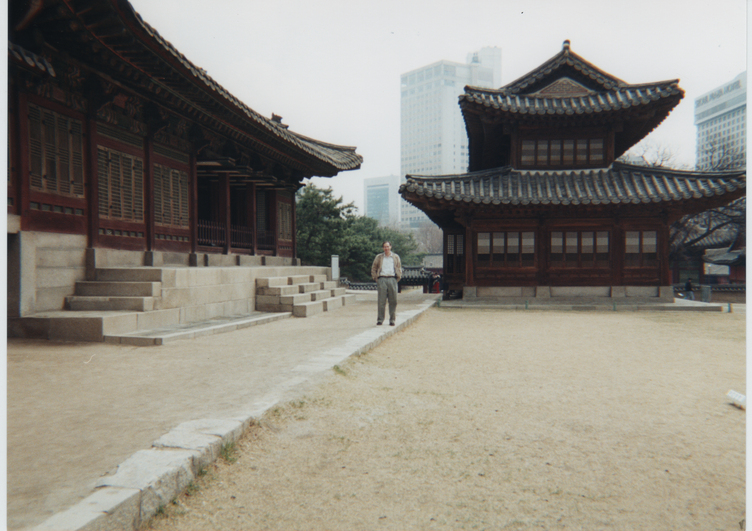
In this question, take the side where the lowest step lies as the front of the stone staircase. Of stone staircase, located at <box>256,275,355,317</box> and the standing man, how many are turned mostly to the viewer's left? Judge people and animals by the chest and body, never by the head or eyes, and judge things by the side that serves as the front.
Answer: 0

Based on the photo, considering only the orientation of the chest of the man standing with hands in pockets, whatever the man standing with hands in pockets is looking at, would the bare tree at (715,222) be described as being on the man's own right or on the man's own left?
on the man's own left

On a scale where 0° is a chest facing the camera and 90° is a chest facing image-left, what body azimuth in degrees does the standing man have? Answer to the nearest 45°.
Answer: approximately 0°

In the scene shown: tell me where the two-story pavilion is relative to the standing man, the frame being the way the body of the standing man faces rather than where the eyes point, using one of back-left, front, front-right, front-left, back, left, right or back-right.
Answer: back-left

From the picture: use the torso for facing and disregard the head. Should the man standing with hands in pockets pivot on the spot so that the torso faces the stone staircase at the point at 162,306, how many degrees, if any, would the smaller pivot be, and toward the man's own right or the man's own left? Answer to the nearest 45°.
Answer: approximately 90° to the man's own right

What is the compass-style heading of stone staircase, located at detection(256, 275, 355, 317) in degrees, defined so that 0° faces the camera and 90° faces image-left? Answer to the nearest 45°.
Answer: approximately 315°

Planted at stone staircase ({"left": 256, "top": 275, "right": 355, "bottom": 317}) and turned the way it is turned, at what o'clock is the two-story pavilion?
The two-story pavilion is roughly at 10 o'clock from the stone staircase.

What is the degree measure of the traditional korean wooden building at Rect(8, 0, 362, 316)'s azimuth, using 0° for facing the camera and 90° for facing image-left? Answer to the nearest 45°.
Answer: approximately 315°

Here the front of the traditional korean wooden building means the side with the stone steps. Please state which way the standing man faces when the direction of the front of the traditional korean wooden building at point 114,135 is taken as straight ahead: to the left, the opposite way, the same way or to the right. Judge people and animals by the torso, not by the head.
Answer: to the right

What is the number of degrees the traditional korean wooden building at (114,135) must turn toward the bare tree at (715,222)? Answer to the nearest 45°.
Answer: approximately 45° to its left
